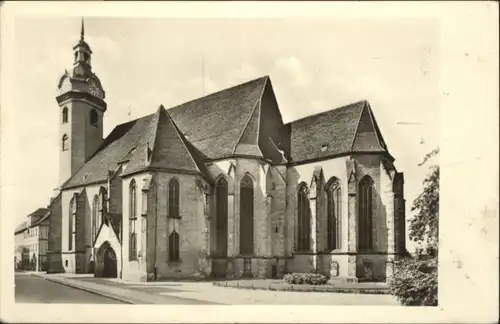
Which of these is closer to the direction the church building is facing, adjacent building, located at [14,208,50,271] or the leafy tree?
the adjacent building

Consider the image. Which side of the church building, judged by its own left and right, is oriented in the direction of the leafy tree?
back

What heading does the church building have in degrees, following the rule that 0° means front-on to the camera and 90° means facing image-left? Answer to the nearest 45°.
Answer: approximately 45°
